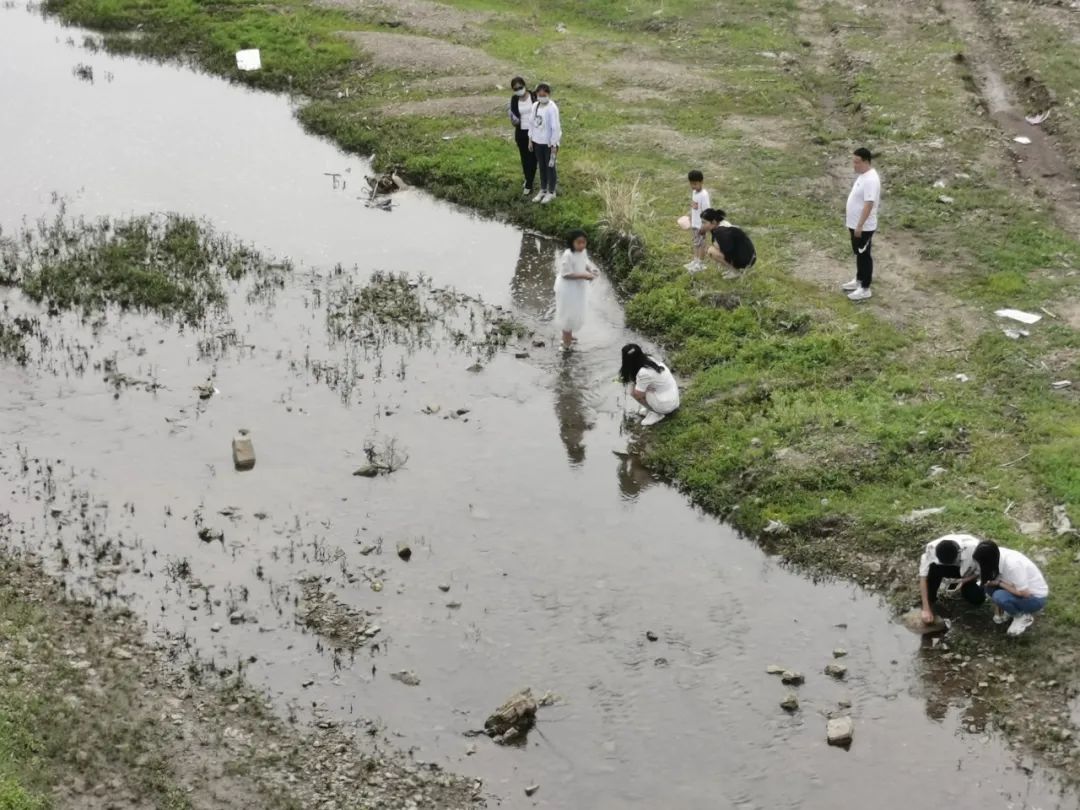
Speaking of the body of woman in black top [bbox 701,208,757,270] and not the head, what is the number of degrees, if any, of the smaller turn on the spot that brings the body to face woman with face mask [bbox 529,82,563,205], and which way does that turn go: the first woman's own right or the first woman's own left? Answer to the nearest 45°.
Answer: approximately 45° to the first woman's own right

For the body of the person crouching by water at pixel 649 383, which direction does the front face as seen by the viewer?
to the viewer's left

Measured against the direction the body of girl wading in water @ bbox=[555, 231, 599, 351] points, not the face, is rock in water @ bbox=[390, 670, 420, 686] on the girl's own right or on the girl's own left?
on the girl's own right

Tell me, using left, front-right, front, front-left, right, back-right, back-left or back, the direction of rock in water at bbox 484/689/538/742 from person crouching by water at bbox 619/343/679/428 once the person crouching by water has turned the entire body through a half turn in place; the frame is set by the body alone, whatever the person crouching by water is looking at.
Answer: right

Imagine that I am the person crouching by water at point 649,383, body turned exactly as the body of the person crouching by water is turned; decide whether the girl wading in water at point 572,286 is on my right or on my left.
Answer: on my right

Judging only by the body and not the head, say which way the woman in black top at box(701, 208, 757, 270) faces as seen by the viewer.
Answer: to the viewer's left

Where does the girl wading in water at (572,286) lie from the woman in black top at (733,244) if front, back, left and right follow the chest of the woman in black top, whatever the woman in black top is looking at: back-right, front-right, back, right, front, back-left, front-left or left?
front-left

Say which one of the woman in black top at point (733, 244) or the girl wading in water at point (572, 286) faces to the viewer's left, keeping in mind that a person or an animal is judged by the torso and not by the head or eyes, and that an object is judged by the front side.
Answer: the woman in black top

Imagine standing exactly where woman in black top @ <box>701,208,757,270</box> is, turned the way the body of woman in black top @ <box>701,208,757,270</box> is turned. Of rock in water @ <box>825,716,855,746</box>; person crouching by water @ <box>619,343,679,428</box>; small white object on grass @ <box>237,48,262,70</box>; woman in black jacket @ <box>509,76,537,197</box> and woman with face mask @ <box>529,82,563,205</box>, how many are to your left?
2
